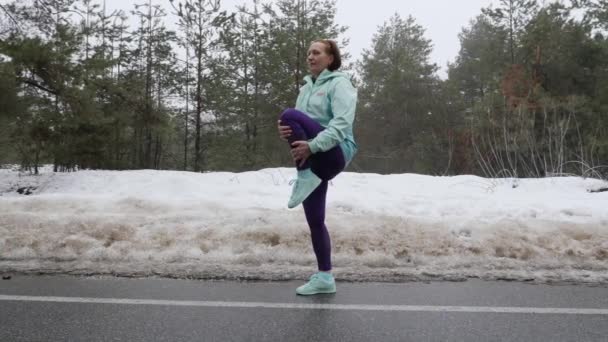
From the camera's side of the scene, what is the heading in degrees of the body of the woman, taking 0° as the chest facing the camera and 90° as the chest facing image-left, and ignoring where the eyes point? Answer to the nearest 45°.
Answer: approximately 90°
